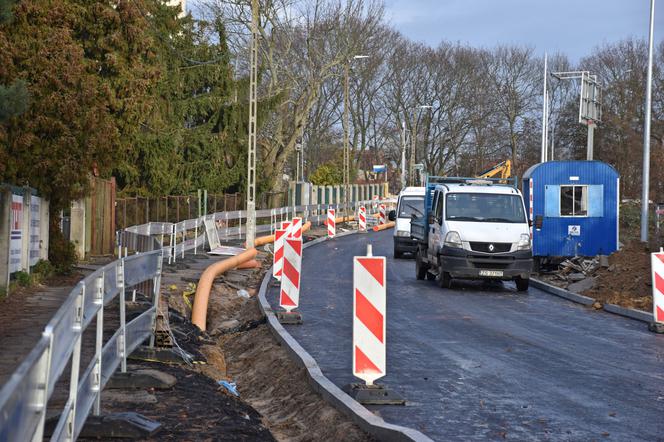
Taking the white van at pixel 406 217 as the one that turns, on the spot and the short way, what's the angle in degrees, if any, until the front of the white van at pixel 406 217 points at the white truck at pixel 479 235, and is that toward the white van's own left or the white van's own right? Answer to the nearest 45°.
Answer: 0° — it already faces it

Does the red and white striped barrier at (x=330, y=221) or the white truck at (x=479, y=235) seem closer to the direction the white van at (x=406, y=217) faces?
the white truck

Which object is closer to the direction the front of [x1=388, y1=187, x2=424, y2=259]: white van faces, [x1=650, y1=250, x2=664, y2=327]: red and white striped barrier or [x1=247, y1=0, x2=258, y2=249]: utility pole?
the red and white striped barrier

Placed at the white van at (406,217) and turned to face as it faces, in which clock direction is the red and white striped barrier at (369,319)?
The red and white striped barrier is roughly at 12 o'clock from the white van.

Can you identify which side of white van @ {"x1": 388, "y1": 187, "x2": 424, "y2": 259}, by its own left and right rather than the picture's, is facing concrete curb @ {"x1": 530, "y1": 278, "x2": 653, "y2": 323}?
front

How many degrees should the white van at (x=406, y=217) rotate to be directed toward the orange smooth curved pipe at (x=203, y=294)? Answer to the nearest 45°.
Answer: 0° — it already faces it

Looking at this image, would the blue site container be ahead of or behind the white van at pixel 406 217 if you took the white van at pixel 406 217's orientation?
ahead

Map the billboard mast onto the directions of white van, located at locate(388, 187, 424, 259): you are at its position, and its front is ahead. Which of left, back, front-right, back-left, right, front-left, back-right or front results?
left

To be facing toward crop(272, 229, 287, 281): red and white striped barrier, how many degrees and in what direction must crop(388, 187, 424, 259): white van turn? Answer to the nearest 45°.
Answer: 0° — it already faces it

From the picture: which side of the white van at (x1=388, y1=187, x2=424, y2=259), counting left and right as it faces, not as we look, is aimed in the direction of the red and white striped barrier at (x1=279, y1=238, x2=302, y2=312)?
front

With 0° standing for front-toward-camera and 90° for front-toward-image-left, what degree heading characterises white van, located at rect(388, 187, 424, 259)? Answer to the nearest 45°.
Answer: approximately 0°

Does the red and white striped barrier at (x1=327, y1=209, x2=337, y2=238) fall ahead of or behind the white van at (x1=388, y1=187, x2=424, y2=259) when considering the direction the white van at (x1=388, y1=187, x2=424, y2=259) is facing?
behind
